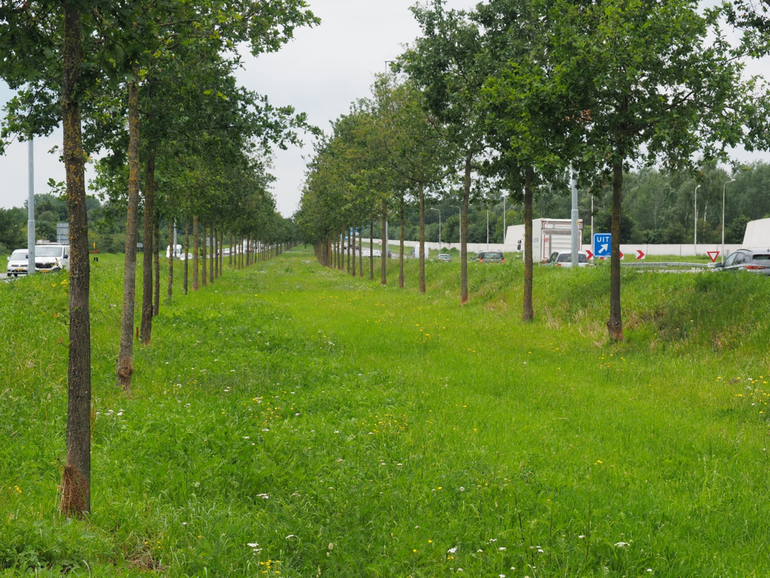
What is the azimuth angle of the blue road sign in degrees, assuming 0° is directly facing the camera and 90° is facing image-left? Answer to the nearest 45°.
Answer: approximately 0°

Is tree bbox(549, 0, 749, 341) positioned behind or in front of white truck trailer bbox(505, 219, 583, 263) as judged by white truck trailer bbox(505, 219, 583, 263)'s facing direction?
behind

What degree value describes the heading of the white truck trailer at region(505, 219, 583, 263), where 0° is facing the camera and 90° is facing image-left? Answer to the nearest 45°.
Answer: approximately 135°

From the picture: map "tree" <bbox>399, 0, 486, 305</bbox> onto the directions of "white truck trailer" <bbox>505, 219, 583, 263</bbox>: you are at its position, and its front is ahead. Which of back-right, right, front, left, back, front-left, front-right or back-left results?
back-left

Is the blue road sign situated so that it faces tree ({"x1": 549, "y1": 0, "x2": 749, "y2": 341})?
yes

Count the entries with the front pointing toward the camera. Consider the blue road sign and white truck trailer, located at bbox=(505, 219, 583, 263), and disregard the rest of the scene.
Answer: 1

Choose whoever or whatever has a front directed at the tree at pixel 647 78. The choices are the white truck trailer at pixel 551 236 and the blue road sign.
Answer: the blue road sign

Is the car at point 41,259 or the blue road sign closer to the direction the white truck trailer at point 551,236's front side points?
the car

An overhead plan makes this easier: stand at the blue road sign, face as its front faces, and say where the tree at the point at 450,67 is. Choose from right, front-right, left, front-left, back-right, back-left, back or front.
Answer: front-right
